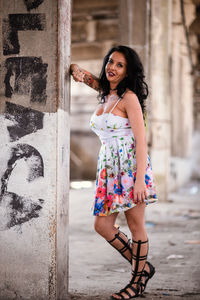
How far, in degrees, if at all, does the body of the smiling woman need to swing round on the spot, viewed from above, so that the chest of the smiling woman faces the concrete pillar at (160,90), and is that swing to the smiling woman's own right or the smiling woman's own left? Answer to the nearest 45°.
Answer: approximately 135° to the smiling woman's own right

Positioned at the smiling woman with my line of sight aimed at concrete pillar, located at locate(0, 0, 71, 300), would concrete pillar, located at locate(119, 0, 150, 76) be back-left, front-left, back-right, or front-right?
back-right

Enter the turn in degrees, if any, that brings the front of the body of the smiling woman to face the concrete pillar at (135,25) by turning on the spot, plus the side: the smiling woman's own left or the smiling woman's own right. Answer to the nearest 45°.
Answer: approximately 135° to the smiling woman's own right

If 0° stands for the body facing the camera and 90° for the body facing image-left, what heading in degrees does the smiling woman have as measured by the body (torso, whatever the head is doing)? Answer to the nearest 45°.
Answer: approximately 45°
